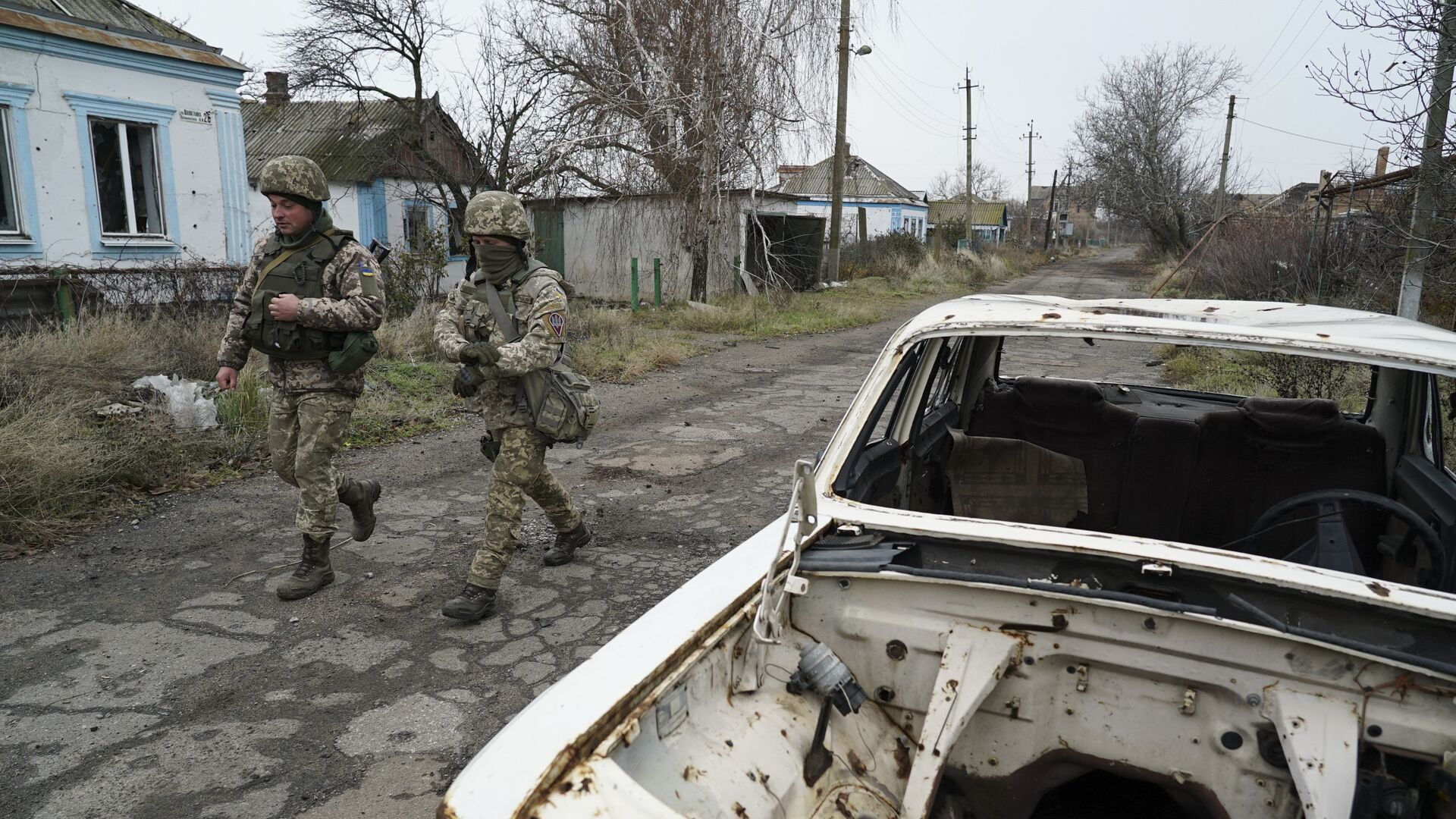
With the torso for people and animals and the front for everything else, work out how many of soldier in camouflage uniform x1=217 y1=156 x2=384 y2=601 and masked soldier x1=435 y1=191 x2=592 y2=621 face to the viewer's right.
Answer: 0

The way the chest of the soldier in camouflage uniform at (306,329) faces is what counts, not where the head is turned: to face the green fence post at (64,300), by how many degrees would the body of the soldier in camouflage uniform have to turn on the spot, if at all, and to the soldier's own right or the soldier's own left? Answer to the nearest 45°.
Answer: approximately 135° to the soldier's own right

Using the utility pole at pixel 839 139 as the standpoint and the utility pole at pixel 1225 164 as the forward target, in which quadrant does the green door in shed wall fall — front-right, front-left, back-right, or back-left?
back-left

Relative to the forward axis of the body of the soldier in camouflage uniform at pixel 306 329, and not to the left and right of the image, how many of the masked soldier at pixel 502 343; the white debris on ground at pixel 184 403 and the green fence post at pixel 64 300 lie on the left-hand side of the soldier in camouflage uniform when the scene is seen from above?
1

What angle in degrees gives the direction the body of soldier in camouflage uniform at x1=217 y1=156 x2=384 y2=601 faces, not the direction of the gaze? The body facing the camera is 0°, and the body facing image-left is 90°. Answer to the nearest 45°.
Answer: approximately 45°

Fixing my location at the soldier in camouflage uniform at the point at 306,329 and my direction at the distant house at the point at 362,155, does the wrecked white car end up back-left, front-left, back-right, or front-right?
back-right

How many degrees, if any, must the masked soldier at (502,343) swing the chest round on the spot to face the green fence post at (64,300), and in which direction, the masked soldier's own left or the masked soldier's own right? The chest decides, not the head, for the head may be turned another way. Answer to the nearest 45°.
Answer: approximately 90° to the masked soldier's own right

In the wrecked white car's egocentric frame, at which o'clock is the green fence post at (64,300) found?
The green fence post is roughly at 4 o'clock from the wrecked white car.

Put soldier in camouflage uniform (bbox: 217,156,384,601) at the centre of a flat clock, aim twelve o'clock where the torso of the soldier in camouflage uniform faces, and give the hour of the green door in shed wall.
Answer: The green door in shed wall is roughly at 5 o'clock from the soldier in camouflage uniform.

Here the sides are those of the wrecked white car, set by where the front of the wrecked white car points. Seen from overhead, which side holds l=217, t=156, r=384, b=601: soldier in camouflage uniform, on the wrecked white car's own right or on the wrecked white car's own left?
on the wrecked white car's own right

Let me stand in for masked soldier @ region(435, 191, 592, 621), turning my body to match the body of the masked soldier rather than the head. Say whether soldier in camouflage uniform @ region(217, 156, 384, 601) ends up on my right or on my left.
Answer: on my right

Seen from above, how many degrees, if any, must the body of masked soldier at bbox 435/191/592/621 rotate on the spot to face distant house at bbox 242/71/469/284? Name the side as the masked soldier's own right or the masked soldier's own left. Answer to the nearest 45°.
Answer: approximately 135° to the masked soldier's own right
